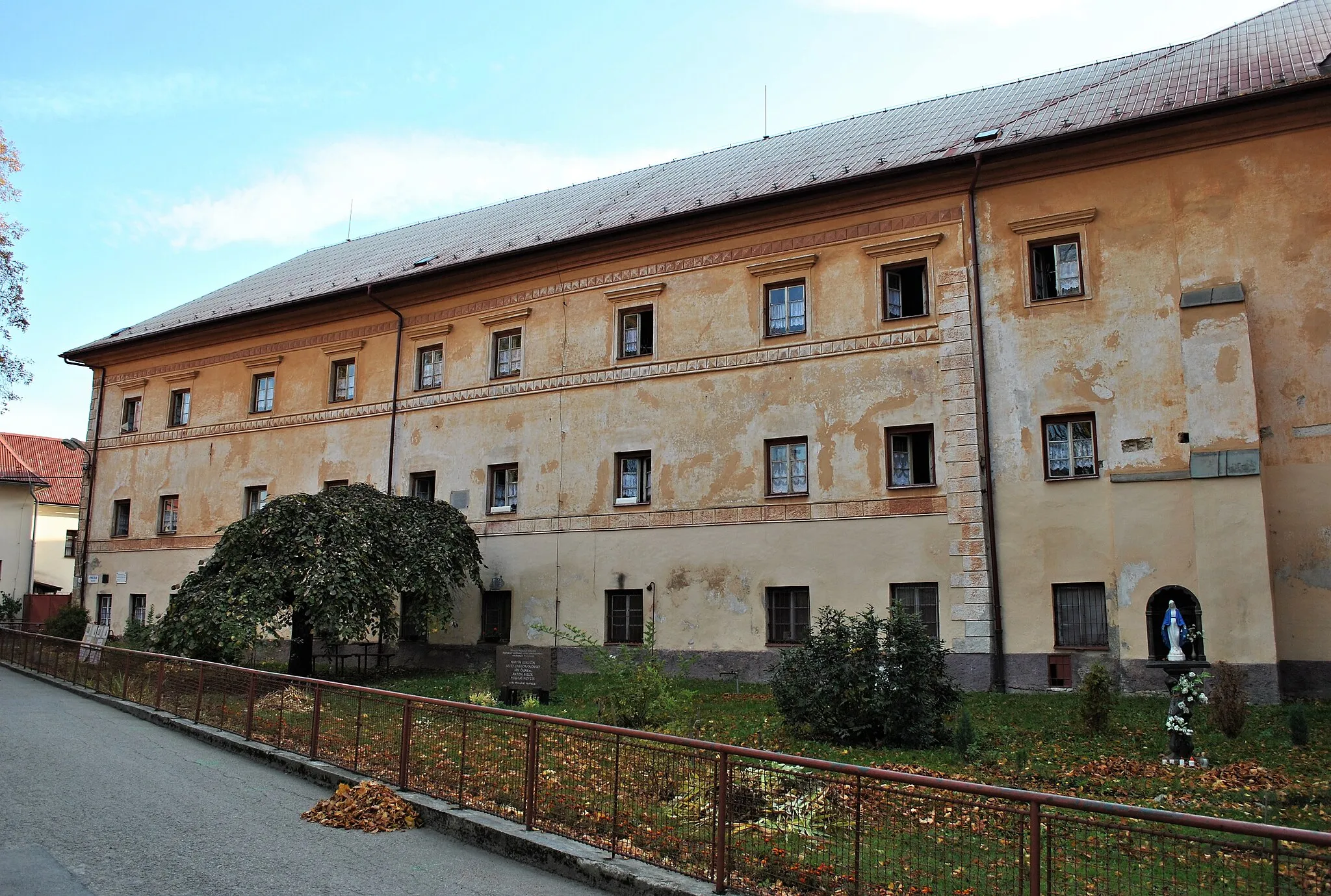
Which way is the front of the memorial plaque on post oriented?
toward the camera

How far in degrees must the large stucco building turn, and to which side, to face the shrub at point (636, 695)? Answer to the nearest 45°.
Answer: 0° — it already faces it

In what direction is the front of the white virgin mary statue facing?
toward the camera

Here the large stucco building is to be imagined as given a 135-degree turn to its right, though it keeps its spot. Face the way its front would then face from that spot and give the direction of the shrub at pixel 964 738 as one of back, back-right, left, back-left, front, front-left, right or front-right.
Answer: back

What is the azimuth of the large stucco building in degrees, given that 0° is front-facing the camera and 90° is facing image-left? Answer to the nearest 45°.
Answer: approximately 45°

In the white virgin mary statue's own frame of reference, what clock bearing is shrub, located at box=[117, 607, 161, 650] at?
The shrub is roughly at 3 o'clock from the white virgin mary statue.

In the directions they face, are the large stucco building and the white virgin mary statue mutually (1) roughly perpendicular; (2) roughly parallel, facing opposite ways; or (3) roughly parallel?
roughly parallel

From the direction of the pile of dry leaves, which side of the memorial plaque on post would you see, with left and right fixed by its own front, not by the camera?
front

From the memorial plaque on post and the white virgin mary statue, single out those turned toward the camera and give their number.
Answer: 2

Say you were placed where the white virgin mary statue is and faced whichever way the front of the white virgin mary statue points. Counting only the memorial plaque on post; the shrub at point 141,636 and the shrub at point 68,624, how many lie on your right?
3

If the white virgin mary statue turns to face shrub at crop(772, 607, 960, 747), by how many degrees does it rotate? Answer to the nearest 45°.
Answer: approximately 45° to its right

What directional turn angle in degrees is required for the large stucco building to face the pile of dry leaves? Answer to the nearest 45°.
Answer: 0° — it already faces it

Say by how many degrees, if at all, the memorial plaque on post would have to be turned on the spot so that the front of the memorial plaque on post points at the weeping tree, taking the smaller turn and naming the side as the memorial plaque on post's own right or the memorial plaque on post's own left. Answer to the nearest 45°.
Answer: approximately 135° to the memorial plaque on post's own right
